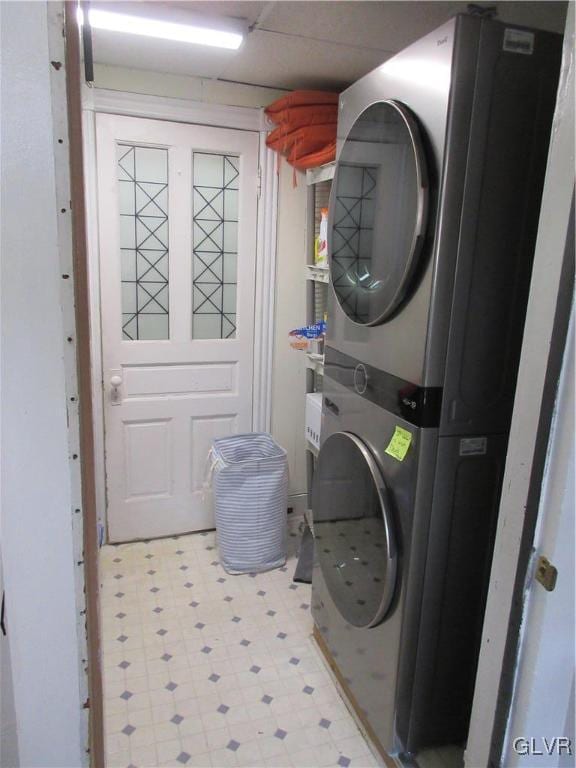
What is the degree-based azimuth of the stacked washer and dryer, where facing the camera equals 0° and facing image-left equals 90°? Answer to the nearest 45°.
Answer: approximately 45°

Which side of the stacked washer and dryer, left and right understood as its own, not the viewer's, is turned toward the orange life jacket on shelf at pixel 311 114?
right

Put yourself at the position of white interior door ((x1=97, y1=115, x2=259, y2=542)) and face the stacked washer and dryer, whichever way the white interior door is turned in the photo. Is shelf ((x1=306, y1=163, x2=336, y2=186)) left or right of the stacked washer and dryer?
left

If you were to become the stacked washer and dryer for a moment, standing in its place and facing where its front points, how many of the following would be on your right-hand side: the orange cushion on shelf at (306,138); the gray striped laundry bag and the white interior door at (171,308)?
3

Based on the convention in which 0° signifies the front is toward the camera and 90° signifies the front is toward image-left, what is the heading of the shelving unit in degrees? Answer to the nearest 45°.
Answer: approximately 45°

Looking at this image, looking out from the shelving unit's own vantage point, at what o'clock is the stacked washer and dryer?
The stacked washer and dryer is roughly at 10 o'clock from the shelving unit.

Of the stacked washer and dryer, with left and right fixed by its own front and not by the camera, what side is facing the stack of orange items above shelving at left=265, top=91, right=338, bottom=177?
right
